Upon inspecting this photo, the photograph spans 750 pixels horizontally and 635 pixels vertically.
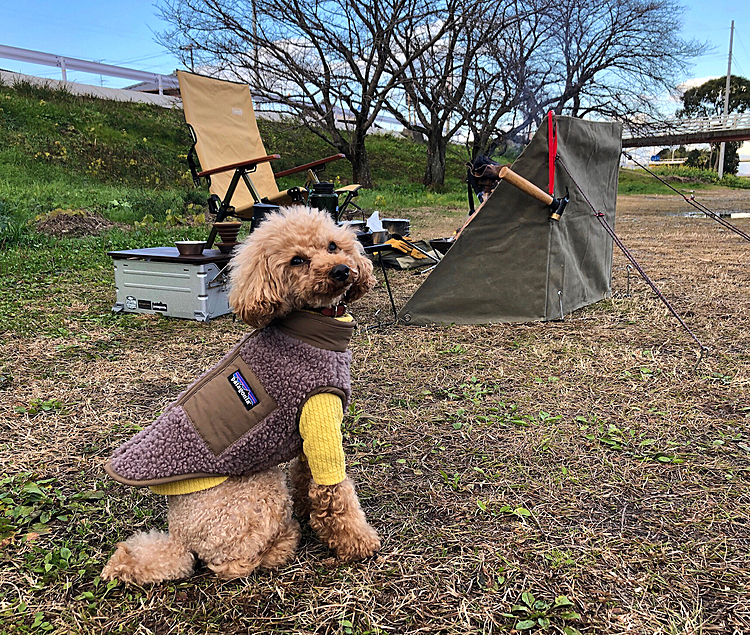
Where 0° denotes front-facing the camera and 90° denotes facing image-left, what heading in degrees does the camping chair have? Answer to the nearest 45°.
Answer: approximately 315°

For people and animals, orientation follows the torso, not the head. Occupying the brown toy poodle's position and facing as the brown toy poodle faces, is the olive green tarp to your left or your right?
on your left

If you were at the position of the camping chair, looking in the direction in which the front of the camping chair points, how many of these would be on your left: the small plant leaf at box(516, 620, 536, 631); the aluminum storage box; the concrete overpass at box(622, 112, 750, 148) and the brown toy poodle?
1

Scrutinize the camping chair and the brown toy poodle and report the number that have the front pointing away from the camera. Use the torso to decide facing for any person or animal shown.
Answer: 0

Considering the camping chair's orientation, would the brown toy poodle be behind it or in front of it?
in front

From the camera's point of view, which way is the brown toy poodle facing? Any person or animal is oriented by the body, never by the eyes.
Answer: to the viewer's right

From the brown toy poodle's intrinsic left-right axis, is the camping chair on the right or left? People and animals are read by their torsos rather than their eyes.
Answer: on its left

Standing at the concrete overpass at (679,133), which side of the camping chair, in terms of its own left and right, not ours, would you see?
left

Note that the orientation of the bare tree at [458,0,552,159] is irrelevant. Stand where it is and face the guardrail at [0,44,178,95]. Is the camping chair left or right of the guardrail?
left

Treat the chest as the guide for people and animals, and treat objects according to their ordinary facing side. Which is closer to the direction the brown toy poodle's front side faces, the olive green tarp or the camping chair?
the olive green tarp

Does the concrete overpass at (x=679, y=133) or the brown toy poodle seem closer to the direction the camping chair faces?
the brown toy poodle

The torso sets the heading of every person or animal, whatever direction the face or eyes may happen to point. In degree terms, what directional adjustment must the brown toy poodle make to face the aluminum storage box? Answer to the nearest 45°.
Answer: approximately 90° to its left
